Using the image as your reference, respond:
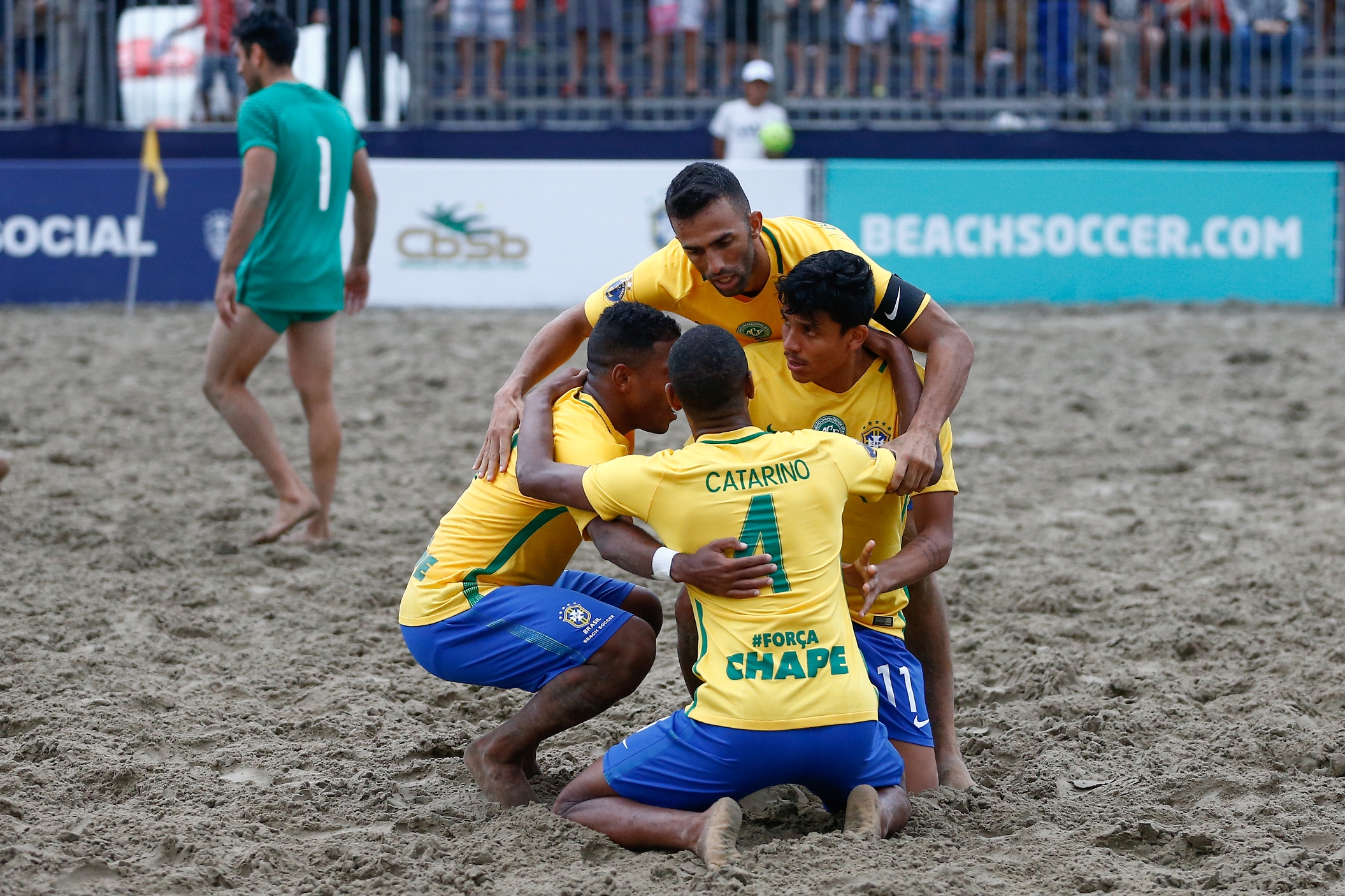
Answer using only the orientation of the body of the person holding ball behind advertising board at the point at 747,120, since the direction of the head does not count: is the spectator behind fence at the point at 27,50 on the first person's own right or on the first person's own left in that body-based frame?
on the first person's own right

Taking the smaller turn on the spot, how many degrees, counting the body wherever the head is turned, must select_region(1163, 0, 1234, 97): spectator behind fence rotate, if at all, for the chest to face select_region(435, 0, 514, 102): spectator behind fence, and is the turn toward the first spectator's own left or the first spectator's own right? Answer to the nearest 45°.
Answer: approximately 90° to the first spectator's own right

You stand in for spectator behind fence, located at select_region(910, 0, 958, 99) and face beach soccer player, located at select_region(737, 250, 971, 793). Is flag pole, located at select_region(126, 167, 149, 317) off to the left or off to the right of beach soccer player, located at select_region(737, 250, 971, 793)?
right

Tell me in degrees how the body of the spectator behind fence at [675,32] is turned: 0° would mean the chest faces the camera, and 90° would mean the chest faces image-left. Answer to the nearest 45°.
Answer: approximately 0°

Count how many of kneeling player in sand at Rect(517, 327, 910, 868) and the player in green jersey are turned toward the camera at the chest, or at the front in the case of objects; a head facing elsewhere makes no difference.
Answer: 0

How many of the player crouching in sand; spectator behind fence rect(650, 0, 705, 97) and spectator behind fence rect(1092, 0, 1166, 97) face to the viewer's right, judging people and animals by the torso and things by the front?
1

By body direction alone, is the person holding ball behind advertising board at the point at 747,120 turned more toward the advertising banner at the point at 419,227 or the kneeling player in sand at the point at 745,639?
the kneeling player in sand

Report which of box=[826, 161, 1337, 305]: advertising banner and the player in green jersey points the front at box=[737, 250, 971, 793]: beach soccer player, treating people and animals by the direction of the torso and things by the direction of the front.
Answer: the advertising banner

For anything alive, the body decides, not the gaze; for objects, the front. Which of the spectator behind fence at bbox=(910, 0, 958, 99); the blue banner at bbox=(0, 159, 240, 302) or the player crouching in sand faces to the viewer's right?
the player crouching in sand

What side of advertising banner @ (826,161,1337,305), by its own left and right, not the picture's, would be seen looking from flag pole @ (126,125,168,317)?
right

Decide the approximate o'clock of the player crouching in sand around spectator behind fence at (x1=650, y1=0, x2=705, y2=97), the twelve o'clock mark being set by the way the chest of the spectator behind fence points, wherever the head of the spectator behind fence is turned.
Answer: The player crouching in sand is roughly at 12 o'clock from the spectator behind fence.

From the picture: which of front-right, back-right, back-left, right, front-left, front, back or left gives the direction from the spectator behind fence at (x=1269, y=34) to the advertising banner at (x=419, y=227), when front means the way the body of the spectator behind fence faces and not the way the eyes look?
front-right

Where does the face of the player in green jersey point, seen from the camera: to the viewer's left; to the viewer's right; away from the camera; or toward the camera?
to the viewer's left

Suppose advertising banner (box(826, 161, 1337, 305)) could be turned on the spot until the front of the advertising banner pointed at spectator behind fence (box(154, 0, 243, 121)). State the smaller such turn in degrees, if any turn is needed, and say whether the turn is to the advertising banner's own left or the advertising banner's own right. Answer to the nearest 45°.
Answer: approximately 90° to the advertising banner's own right

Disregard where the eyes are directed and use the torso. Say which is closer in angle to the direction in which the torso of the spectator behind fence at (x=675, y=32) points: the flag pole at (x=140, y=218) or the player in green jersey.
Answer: the player in green jersey
